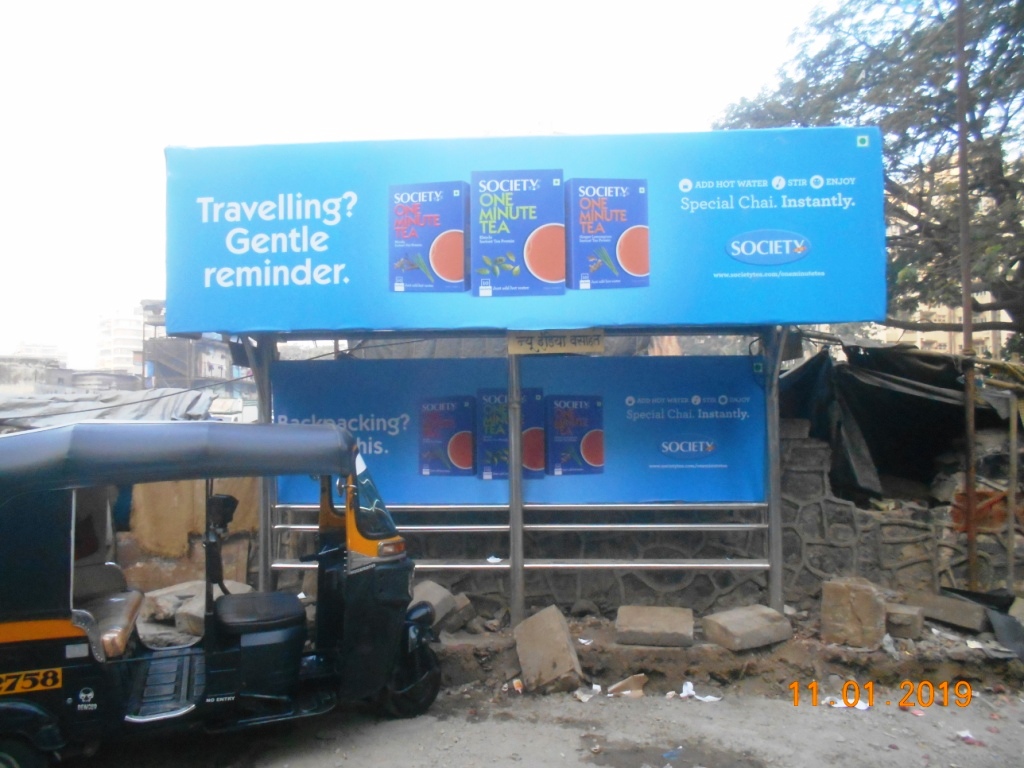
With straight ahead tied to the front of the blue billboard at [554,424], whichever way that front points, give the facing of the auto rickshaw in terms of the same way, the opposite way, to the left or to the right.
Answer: to the left

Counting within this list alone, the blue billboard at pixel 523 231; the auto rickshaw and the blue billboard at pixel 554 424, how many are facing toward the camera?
2

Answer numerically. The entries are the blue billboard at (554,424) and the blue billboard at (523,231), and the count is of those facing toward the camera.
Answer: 2

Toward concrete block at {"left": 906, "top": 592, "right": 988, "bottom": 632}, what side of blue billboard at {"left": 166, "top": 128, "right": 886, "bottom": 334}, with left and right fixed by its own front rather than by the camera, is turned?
left

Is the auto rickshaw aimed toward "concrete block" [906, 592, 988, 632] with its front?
yes

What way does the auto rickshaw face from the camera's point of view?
to the viewer's right

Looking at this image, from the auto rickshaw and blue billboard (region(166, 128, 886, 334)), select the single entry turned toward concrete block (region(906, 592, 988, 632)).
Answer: the auto rickshaw
